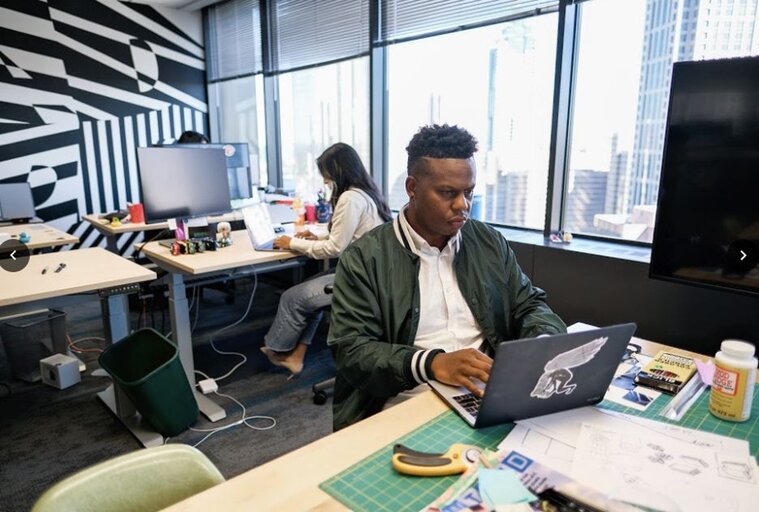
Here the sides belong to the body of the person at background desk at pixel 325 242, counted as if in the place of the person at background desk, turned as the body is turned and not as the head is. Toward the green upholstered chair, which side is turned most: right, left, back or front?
left

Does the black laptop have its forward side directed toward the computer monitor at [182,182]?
yes

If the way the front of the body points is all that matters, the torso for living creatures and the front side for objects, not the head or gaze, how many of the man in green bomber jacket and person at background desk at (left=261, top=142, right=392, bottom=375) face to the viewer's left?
1

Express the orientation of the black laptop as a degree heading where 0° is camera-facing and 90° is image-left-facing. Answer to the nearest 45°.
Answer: approximately 135°

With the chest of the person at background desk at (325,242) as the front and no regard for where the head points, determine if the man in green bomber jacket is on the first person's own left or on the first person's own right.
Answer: on the first person's own left

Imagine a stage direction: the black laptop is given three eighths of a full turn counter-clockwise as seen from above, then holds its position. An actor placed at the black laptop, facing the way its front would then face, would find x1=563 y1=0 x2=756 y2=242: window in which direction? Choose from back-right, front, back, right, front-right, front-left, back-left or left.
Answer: back

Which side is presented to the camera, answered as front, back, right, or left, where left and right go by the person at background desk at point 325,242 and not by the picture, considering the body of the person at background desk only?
left

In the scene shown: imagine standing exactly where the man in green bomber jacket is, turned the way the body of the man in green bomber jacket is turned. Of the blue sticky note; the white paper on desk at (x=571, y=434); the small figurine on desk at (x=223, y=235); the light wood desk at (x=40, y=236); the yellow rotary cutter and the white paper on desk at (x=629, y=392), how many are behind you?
2

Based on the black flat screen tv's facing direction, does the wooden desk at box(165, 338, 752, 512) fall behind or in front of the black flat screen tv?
in front

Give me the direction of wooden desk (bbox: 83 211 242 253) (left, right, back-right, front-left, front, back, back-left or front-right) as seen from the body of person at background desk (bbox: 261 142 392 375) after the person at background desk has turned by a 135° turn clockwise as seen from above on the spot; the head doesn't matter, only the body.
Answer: left

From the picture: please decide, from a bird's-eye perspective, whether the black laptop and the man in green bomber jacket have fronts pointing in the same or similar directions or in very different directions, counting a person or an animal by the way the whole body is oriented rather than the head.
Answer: very different directions

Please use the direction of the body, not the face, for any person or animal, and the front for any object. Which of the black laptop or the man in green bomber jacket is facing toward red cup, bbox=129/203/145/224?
the black laptop

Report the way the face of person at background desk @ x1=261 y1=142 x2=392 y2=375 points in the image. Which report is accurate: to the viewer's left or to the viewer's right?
to the viewer's left

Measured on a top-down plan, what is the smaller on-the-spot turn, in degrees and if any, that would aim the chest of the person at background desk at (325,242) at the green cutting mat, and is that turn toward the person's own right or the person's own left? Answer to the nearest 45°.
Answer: approximately 90° to the person's own left

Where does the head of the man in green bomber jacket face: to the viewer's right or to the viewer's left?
to the viewer's right

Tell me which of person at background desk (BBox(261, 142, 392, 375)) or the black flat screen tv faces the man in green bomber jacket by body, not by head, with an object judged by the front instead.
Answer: the black flat screen tv

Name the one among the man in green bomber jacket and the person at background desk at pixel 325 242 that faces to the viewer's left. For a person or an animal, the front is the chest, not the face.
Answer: the person at background desk
